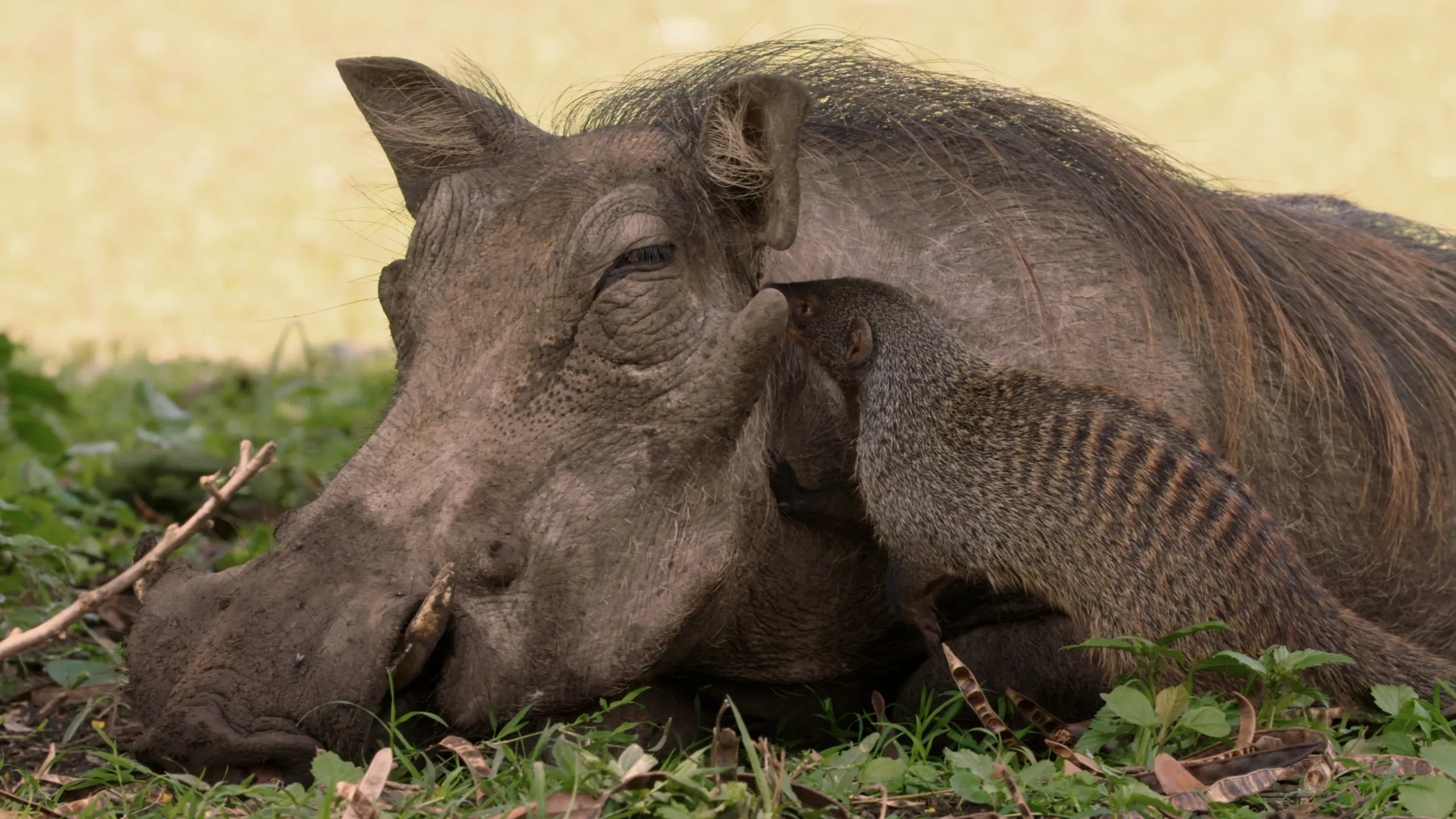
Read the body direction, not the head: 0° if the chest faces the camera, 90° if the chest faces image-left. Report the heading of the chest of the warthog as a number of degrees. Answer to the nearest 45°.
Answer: approximately 45°

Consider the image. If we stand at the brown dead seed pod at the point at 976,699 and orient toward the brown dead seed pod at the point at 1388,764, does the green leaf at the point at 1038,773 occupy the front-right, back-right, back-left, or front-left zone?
front-right

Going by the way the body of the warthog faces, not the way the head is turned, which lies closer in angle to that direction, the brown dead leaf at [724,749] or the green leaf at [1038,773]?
the brown dead leaf

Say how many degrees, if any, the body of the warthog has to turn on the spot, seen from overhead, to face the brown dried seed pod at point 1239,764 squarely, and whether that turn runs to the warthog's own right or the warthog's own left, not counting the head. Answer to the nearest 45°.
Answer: approximately 90° to the warthog's own left

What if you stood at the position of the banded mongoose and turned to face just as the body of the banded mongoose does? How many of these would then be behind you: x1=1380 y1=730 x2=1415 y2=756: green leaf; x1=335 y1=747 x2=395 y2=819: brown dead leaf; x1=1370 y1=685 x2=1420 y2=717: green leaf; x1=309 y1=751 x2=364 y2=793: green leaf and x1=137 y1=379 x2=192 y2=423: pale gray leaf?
2

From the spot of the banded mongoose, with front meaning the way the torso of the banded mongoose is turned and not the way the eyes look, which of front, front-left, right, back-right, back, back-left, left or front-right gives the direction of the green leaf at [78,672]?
front

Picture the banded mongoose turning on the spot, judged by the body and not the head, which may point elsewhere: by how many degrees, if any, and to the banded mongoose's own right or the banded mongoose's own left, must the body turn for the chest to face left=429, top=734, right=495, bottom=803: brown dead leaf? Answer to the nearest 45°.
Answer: approximately 45° to the banded mongoose's own left

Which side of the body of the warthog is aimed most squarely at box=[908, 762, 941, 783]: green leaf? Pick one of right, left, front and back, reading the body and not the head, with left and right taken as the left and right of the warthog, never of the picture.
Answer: left

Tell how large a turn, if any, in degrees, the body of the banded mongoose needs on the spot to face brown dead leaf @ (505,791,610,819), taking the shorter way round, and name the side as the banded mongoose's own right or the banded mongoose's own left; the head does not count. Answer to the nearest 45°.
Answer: approximately 45° to the banded mongoose's own left

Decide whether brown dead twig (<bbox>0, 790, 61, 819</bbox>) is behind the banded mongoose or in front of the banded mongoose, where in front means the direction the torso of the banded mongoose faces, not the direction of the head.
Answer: in front

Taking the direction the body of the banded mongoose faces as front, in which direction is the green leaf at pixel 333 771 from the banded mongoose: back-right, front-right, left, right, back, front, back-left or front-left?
front-left

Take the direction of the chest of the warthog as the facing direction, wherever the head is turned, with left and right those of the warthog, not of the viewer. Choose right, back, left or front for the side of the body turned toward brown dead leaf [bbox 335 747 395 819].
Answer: front

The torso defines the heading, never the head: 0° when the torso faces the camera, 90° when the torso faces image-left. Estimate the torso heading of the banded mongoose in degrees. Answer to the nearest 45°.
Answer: approximately 90°

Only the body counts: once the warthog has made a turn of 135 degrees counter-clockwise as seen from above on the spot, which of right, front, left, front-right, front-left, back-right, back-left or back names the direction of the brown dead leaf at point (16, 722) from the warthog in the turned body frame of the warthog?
back
